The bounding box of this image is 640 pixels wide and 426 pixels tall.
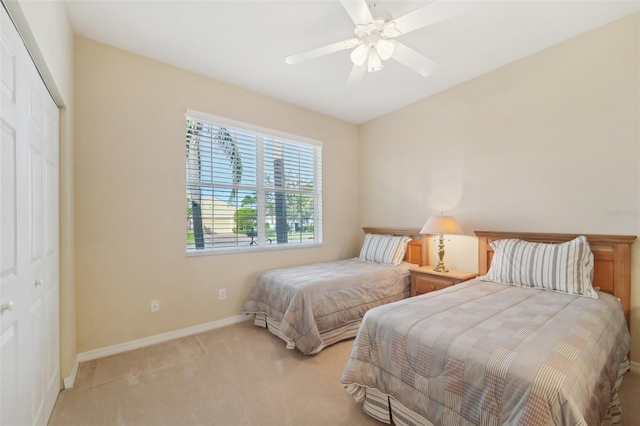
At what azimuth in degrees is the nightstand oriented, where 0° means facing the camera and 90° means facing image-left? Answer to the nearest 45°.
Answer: approximately 45°

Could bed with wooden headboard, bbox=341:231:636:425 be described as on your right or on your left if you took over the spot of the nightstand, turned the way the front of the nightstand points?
on your left

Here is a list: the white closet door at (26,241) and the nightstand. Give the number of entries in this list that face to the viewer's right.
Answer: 1

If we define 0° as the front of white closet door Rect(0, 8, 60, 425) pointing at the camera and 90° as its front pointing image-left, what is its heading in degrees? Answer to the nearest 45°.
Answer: approximately 270°

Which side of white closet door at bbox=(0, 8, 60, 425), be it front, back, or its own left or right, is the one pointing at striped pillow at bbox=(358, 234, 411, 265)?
front

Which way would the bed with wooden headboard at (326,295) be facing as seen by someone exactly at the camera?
facing the viewer and to the left of the viewer

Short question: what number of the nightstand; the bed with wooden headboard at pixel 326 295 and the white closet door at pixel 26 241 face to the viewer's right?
1

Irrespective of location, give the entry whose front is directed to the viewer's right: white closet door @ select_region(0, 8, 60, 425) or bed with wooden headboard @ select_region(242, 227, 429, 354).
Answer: the white closet door

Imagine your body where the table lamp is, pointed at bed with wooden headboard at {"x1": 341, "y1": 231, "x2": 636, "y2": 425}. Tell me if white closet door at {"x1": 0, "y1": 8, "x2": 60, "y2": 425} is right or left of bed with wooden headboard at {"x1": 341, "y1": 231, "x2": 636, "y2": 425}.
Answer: right

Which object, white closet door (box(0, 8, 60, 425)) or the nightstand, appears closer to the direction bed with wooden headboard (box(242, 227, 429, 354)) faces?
the white closet door

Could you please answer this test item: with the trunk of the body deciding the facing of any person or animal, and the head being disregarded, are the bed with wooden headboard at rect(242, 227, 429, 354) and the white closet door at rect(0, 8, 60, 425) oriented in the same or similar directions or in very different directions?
very different directions

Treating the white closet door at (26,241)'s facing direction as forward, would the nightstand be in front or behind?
in front

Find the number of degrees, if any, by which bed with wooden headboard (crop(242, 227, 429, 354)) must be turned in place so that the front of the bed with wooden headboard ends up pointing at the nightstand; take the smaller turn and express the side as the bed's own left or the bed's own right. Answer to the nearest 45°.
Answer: approximately 135° to the bed's own left
